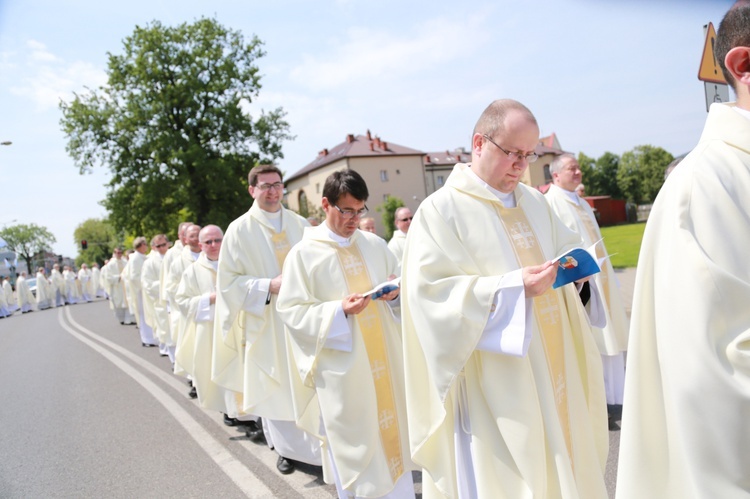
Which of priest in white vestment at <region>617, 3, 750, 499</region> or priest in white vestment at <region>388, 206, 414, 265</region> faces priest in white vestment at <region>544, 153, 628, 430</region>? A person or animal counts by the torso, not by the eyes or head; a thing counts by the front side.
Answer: priest in white vestment at <region>388, 206, 414, 265</region>

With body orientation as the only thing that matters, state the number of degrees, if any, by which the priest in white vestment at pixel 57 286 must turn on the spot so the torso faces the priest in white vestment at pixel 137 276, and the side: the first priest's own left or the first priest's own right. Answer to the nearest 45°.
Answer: approximately 45° to the first priest's own right

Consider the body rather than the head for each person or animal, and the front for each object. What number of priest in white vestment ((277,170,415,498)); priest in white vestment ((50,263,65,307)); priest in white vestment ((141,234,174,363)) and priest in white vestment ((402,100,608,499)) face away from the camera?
0

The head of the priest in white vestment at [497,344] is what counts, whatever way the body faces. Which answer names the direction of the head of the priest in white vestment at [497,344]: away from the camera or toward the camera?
toward the camera

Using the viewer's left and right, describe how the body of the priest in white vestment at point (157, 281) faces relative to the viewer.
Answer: facing the viewer and to the right of the viewer

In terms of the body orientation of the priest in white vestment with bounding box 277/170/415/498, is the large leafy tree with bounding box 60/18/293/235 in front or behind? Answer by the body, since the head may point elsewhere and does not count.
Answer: behind

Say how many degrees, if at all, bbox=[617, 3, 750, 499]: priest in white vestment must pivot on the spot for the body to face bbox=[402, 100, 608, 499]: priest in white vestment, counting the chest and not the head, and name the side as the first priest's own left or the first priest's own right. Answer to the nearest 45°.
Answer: approximately 135° to the first priest's own left

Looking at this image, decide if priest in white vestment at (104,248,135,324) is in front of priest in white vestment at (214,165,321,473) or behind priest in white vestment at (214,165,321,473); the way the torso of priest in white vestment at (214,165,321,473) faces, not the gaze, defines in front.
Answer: behind

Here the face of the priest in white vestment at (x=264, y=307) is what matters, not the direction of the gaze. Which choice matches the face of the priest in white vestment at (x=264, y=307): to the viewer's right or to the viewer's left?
to the viewer's right

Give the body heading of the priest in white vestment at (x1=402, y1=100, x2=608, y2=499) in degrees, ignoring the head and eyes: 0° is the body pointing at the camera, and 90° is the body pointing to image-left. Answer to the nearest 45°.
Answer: approximately 315°

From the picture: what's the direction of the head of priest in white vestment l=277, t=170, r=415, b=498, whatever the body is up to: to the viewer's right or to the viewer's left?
to the viewer's right

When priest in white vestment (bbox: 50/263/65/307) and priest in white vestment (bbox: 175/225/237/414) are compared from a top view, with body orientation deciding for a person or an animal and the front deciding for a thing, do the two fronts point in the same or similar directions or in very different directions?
same or similar directions

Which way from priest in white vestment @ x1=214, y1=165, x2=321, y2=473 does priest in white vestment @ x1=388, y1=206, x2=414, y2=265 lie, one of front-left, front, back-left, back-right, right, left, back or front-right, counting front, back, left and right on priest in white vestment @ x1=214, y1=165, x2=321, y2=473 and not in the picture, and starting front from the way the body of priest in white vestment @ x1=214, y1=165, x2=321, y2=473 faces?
left

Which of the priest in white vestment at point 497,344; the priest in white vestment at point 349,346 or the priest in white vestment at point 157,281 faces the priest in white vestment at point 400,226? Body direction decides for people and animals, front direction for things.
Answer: the priest in white vestment at point 157,281

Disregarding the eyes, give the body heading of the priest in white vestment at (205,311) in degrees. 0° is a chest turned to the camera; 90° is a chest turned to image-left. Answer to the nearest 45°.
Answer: approximately 315°

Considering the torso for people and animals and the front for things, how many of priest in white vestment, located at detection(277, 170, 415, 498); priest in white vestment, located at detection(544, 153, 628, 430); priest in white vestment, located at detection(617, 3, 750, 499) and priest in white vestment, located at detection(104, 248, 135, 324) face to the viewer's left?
0
